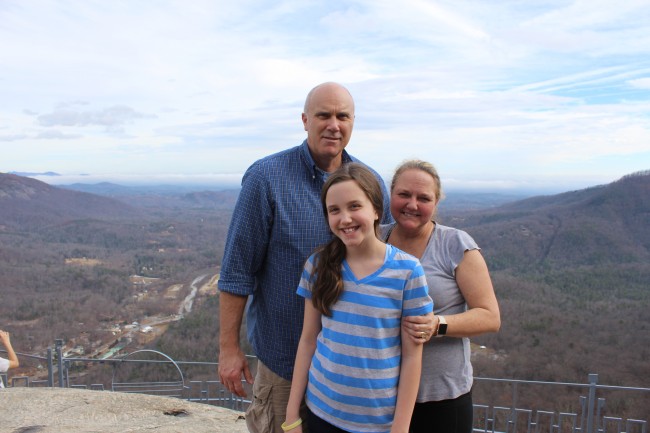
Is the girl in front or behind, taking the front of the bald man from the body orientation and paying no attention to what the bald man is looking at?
in front

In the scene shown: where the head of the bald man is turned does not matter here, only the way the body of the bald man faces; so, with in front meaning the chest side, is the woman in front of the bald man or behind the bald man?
in front

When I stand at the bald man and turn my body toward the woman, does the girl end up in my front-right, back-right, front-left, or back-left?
front-right

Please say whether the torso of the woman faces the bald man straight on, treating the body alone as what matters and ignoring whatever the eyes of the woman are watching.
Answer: no

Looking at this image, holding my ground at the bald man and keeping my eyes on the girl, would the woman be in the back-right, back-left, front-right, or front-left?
front-left

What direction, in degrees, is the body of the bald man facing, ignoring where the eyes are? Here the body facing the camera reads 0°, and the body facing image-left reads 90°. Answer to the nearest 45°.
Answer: approximately 315°

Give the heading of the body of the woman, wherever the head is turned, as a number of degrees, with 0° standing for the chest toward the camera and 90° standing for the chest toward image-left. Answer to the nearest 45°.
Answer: approximately 45°

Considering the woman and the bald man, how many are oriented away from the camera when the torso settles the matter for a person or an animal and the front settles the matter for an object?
0

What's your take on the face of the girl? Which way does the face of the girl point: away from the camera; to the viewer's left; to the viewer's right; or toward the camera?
toward the camera

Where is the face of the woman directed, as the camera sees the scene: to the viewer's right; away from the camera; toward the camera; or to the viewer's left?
toward the camera

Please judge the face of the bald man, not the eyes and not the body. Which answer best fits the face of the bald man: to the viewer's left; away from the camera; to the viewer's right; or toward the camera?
toward the camera
